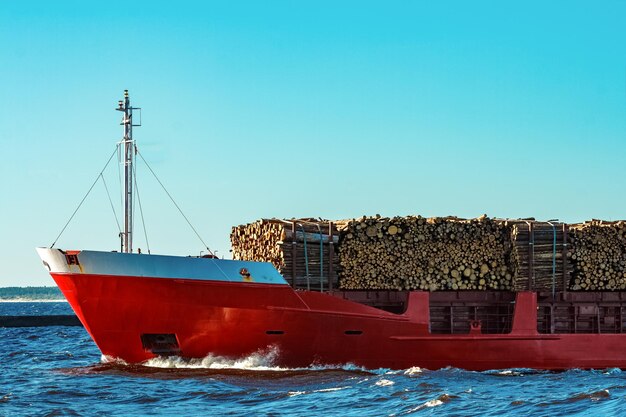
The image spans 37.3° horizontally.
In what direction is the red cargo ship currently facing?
to the viewer's left
